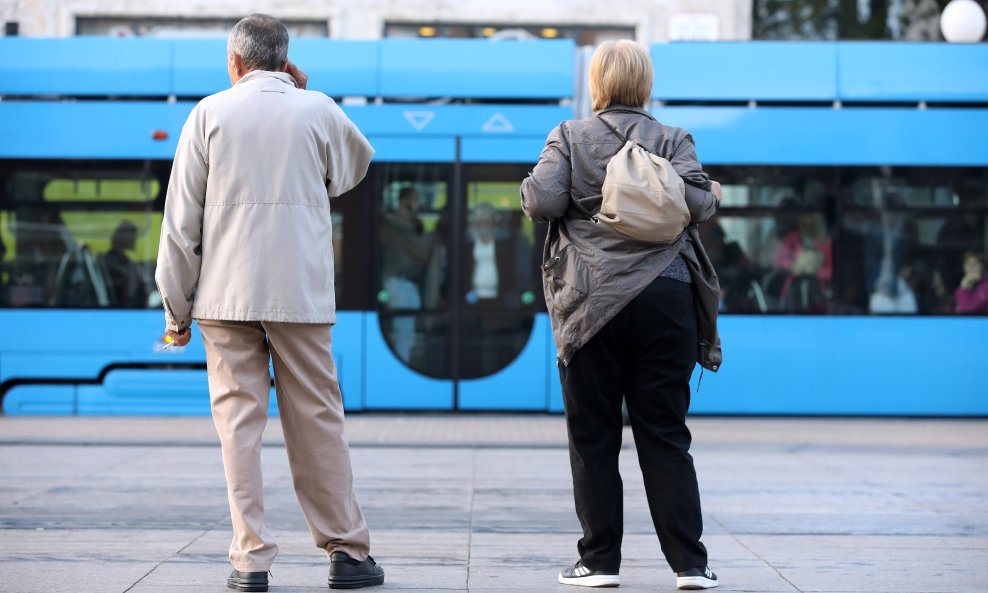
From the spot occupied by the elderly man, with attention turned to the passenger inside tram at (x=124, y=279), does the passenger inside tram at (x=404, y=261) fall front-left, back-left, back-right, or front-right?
front-right

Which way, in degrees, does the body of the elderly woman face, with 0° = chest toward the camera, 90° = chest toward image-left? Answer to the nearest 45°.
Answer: approximately 180°

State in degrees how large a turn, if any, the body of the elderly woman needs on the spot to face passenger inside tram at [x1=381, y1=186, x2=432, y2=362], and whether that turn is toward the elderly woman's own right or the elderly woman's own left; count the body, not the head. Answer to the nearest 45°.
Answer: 0° — they already face them

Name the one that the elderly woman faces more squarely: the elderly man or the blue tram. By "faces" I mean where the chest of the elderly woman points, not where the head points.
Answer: the blue tram

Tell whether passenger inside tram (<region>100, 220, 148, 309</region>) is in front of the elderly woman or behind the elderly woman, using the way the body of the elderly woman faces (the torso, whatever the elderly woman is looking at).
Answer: in front

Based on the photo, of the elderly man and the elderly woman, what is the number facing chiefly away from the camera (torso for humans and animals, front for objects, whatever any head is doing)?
2

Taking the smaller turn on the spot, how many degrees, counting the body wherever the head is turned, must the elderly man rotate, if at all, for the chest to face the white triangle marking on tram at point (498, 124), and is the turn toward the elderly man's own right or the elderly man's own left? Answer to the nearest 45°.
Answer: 0° — they already face it

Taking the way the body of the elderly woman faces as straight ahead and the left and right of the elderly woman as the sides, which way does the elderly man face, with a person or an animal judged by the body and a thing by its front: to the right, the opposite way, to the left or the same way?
the same way

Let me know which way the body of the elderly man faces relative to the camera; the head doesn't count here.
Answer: away from the camera

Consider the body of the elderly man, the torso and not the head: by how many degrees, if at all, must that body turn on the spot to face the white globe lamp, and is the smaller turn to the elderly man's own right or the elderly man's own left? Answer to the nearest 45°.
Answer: approximately 45° to the elderly man's own right

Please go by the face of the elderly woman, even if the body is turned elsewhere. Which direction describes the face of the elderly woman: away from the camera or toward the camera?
away from the camera

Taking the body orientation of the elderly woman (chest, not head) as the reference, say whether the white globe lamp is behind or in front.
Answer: in front
